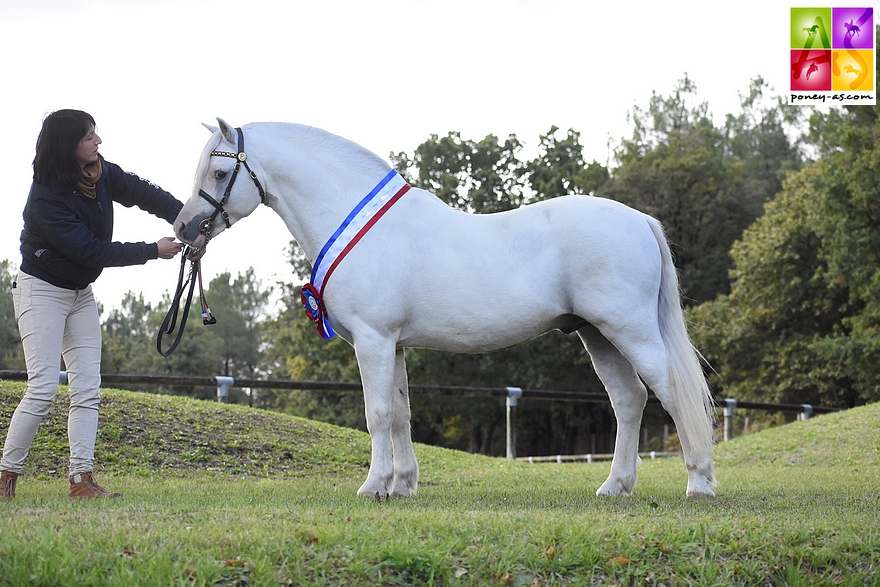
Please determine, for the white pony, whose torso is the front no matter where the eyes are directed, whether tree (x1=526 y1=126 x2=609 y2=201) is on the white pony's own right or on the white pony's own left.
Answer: on the white pony's own right

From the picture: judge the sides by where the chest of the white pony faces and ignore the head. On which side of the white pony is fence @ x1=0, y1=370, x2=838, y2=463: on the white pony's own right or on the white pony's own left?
on the white pony's own right

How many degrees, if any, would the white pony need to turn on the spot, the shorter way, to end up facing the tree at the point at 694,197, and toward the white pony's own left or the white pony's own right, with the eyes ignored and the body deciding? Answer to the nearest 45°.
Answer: approximately 90° to the white pony's own right

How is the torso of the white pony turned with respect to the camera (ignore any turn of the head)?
to the viewer's left

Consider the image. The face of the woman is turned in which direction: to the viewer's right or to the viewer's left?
to the viewer's right

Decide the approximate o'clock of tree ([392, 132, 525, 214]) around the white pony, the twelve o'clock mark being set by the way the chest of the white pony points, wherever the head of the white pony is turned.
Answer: The tree is roughly at 3 o'clock from the white pony.

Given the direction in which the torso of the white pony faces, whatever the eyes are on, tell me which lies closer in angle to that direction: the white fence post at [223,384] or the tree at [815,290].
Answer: the white fence post

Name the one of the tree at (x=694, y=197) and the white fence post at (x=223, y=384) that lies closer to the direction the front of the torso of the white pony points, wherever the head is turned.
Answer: the white fence post

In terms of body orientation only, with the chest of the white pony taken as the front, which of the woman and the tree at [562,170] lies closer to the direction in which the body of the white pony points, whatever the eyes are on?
the woman

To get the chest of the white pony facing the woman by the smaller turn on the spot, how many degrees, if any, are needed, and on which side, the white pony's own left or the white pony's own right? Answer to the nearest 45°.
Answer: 0° — it already faces them
